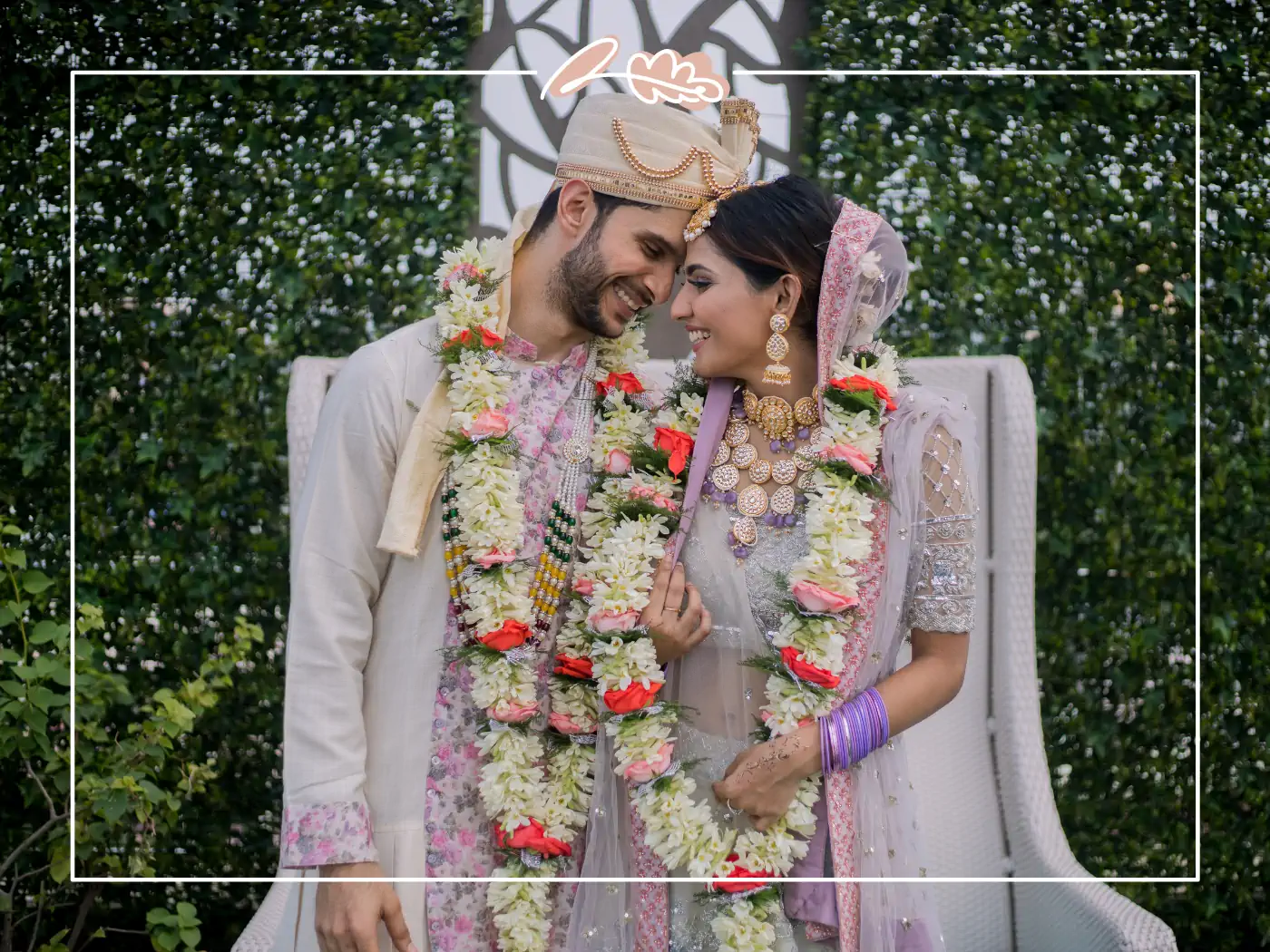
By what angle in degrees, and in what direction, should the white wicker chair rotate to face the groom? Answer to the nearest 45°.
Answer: approximately 45° to its right

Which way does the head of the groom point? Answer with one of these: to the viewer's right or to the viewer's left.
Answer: to the viewer's right

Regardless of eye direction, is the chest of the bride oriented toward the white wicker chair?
no

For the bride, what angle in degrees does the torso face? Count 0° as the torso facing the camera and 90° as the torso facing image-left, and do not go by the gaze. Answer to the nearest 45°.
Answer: approximately 45°

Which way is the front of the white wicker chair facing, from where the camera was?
facing the viewer

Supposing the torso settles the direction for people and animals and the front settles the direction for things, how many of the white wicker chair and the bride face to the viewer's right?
0

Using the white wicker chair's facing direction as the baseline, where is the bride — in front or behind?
in front
